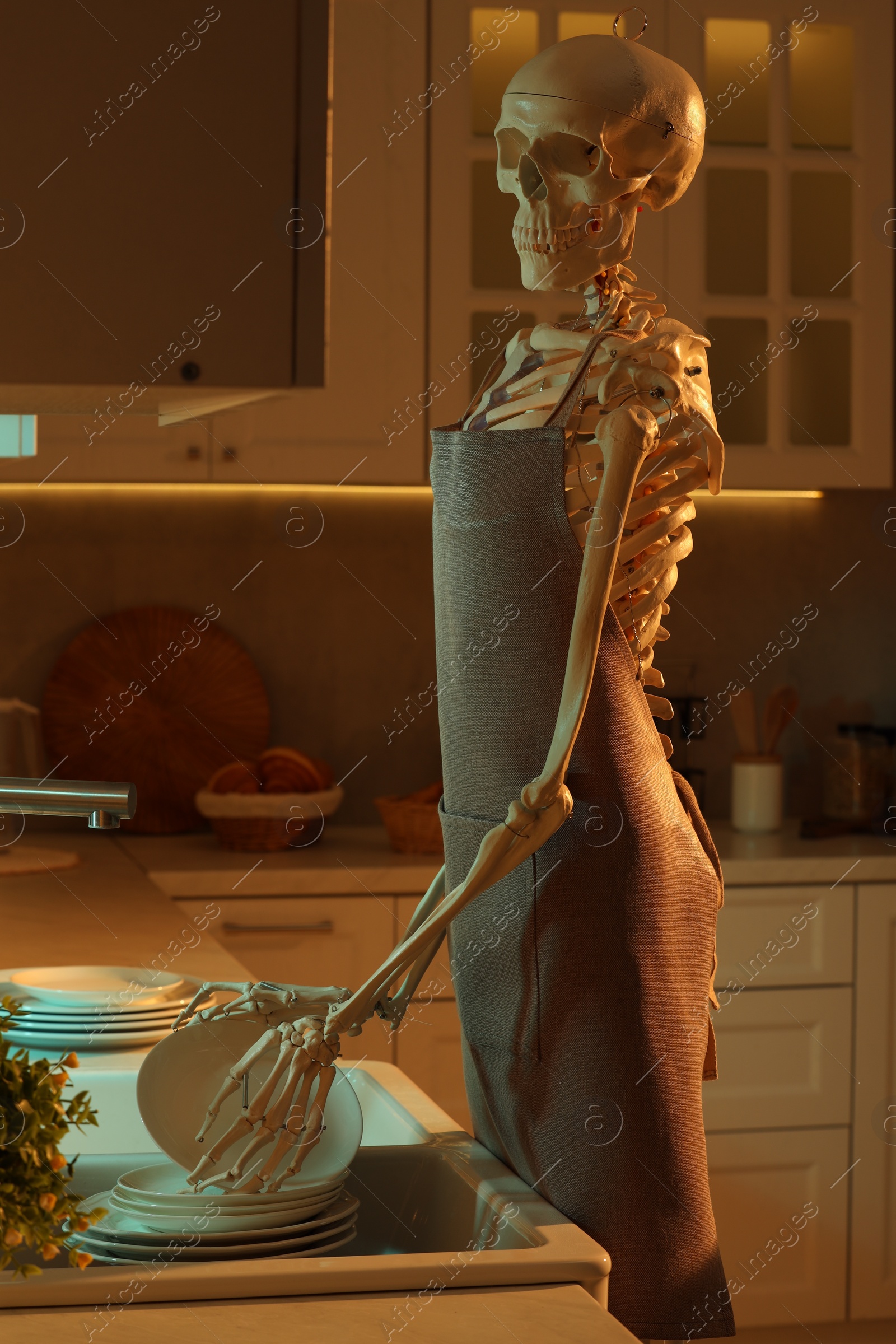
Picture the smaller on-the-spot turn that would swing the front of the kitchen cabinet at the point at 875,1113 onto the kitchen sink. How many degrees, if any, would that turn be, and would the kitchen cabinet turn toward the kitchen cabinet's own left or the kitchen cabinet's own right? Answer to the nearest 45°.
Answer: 0° — it already faces it

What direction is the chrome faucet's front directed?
to the viewer's right

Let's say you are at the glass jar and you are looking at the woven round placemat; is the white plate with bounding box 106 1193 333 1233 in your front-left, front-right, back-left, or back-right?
front-left

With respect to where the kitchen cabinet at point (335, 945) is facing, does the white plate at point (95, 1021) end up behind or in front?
in front

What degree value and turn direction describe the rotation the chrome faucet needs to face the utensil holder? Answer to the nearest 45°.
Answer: approximately 45° to its left

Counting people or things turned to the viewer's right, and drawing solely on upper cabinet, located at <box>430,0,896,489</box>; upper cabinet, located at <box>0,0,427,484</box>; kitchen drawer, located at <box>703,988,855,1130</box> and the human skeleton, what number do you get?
0

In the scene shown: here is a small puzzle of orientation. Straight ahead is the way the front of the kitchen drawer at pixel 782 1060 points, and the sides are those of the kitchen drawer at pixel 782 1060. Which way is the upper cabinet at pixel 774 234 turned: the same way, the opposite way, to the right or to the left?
the same way

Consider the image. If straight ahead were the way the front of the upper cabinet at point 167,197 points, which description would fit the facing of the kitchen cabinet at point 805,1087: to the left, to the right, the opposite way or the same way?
the same way

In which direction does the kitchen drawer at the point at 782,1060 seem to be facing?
toward the camera

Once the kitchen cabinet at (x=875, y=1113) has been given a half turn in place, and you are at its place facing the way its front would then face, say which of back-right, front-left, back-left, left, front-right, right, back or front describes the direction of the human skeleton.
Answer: back

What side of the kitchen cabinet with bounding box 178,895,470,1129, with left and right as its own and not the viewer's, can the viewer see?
front

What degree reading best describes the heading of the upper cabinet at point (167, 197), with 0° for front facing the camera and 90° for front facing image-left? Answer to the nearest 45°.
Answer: approximately 0°

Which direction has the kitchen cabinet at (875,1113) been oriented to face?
toward the camera
